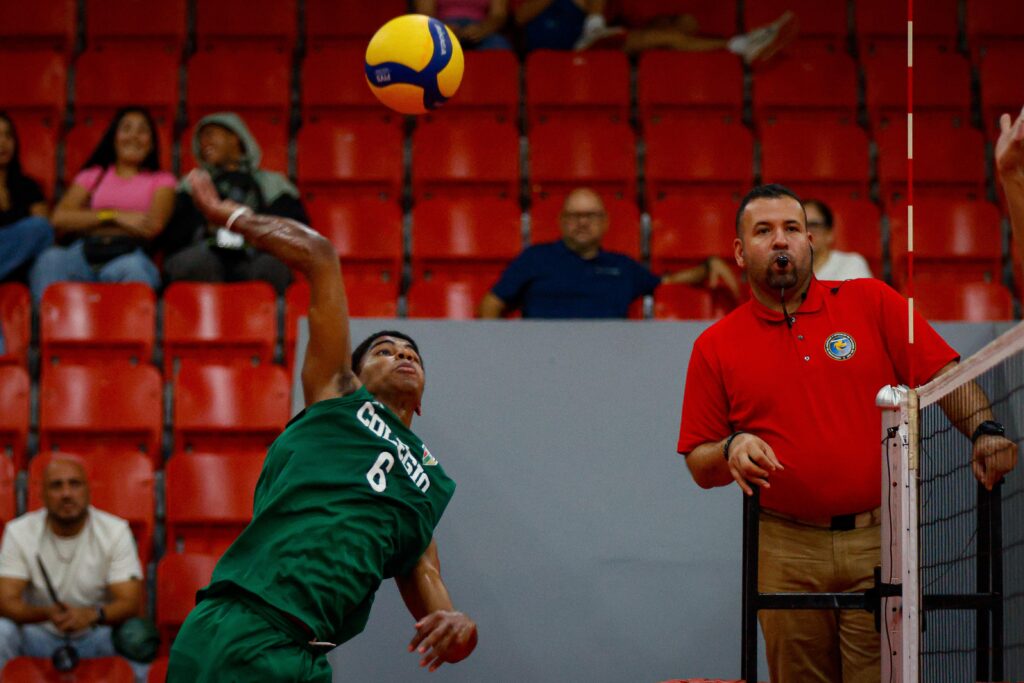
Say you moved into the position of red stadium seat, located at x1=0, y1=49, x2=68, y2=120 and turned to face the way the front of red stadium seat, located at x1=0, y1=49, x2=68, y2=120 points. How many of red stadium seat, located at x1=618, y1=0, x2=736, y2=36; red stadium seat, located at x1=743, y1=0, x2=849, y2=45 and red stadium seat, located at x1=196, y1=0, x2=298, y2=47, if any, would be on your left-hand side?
3

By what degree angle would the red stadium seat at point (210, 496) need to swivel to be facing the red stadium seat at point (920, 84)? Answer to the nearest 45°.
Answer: approximately 90° to its left

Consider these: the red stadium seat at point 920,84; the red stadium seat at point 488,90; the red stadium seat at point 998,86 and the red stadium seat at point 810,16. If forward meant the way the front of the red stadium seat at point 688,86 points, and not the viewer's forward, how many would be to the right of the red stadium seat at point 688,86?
1

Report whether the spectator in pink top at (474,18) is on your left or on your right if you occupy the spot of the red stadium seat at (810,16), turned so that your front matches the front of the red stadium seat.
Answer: on your right

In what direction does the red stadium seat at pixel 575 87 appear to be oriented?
toward the camera

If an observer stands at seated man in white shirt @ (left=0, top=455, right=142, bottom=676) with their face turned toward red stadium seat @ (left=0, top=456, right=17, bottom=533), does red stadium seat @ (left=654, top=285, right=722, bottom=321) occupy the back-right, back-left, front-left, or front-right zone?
back-right

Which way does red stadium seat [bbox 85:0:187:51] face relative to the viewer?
toward the camera

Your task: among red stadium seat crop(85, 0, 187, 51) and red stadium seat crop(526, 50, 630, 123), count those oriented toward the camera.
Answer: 2

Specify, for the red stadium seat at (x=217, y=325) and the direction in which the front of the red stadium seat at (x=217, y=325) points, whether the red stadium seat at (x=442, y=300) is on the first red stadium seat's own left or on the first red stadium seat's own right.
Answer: on the first red stadium seat's own left

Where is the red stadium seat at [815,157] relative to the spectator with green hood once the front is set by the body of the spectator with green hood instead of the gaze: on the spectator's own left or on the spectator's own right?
on the spectator's own left

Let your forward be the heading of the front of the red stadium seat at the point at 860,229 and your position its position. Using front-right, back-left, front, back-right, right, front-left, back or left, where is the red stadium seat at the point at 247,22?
right
